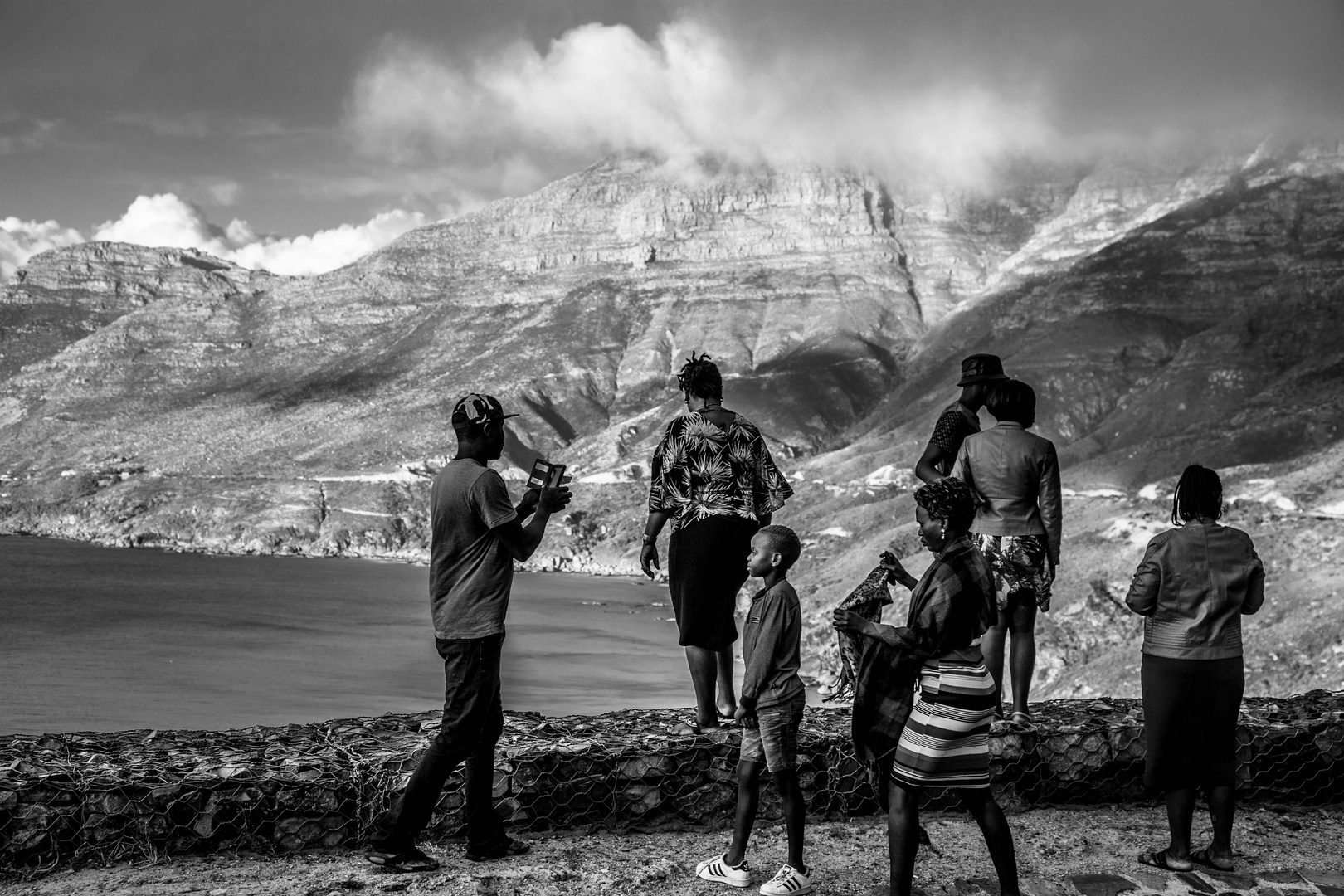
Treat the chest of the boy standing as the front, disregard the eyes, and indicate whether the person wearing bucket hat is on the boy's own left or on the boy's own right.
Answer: on the boy's own right

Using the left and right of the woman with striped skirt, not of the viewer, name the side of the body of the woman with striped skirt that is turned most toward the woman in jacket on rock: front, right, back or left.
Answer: right

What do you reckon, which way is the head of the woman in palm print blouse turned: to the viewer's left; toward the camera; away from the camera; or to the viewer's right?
away from the camera

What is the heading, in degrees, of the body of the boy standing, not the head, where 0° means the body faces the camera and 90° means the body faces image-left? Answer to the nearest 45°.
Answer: approximately 90°

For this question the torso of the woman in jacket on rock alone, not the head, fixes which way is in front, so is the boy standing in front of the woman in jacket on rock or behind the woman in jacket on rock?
behind

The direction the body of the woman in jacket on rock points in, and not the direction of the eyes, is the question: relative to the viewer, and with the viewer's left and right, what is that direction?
facing away from the viewer

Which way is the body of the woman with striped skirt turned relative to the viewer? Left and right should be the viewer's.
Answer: facing to the left of the viewer

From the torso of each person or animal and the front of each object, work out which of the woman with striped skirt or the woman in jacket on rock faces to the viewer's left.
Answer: the woman with striped skirt

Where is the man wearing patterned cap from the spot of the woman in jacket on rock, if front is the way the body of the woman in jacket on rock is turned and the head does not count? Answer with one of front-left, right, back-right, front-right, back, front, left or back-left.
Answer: back-left

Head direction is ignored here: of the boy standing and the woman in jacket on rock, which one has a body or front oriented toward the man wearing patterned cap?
the boy standing
